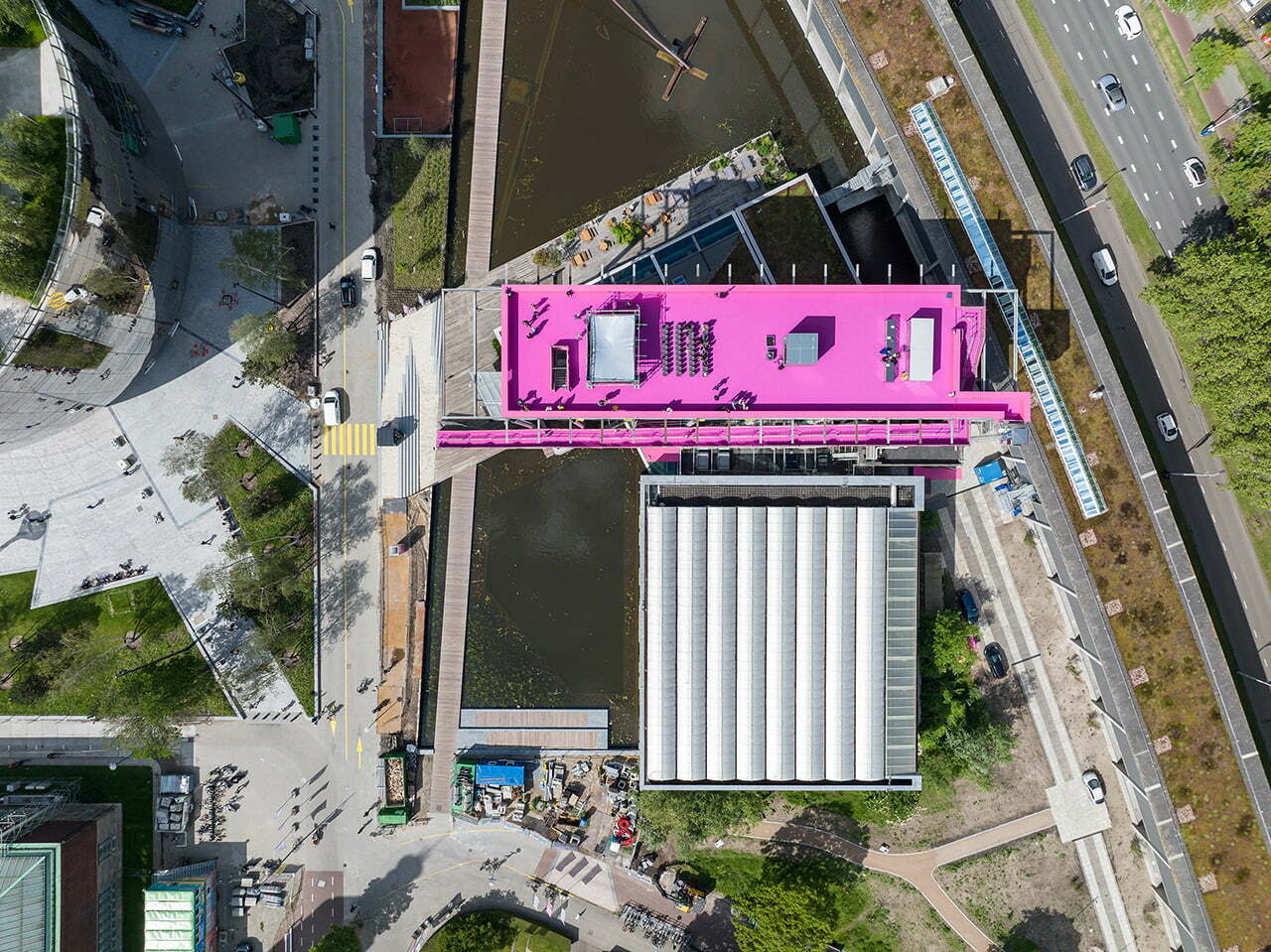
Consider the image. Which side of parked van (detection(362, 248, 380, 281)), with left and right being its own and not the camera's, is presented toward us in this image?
back

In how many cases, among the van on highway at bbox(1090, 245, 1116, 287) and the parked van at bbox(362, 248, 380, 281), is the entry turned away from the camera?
1

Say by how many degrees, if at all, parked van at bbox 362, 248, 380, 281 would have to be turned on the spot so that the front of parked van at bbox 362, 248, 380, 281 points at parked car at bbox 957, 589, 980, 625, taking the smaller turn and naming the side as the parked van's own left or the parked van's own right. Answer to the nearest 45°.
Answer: approximately 90° to the parked van's own right

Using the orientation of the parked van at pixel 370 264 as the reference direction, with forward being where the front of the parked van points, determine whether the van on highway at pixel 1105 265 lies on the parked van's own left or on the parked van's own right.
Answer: on the parked van's own right
